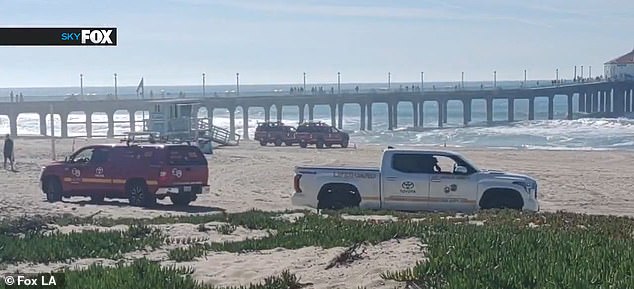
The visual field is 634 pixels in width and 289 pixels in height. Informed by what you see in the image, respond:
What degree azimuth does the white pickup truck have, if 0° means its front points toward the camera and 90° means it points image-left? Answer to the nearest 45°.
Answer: approximately 270°
